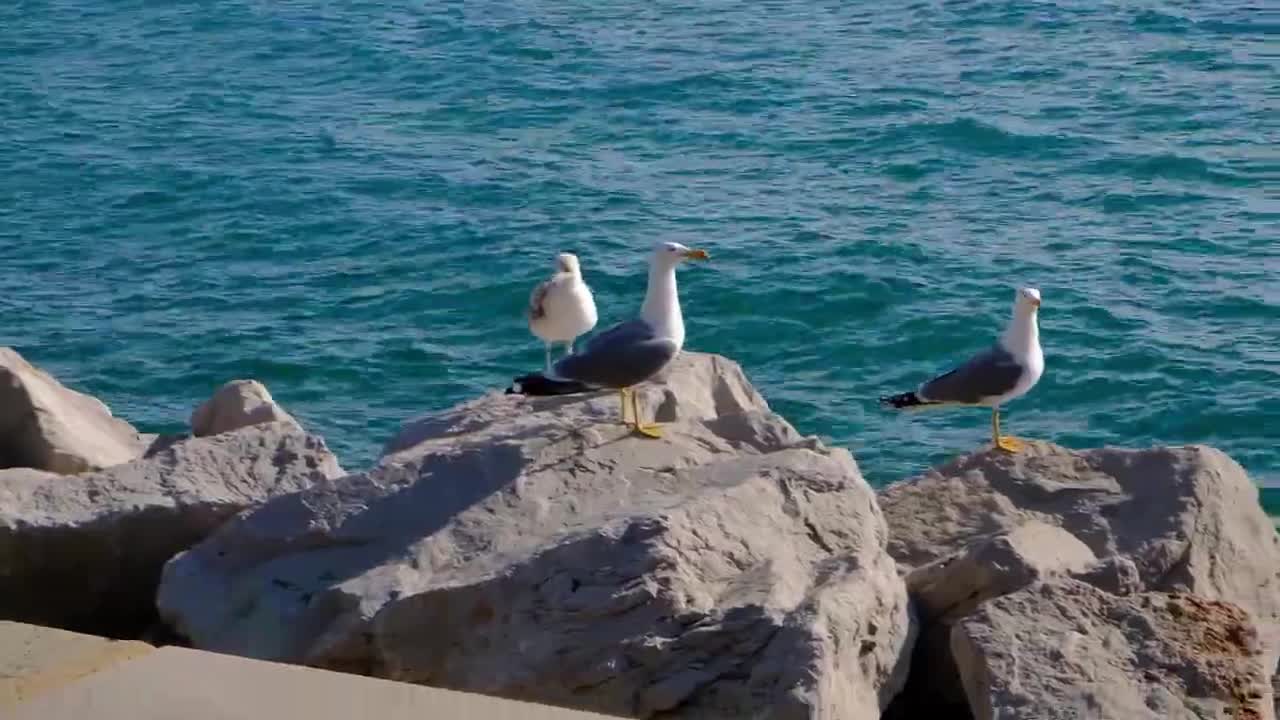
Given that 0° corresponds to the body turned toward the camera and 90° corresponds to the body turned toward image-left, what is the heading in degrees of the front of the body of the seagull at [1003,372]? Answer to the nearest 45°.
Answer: approximately 270°

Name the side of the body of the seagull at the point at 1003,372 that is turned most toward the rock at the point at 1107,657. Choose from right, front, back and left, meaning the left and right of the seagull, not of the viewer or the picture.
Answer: right

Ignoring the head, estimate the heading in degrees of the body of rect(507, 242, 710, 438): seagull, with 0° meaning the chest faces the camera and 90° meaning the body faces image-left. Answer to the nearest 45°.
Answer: approximately 270°

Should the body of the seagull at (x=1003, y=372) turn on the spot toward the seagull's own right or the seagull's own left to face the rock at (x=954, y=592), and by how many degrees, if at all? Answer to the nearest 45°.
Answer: approximately 90° to the seagull's own right

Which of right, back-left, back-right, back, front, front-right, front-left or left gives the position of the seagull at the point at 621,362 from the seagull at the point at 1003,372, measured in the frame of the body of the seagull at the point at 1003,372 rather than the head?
back-right

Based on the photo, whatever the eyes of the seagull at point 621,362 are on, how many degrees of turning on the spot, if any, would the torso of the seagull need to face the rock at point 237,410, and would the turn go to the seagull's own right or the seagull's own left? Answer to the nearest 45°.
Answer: approximately 135° to the seagull's own left

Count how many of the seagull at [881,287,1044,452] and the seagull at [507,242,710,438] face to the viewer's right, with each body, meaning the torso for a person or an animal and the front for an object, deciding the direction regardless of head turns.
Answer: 2

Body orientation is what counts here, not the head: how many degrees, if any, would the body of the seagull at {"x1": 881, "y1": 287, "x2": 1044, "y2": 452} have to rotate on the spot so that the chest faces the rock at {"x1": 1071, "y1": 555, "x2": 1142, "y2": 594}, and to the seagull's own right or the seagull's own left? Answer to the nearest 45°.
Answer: approximately 90° to the seagull's own right

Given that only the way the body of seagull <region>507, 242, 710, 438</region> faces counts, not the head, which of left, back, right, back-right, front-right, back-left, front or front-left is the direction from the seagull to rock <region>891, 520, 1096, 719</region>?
front-right

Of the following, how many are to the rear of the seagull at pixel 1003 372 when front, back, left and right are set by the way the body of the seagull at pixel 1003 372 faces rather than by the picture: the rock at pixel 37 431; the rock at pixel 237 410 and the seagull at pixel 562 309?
3
